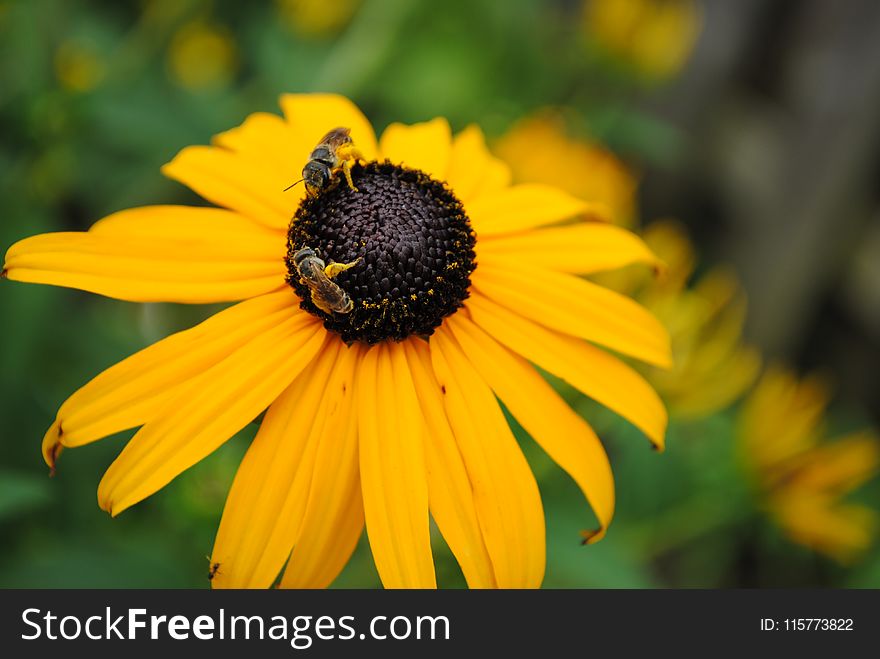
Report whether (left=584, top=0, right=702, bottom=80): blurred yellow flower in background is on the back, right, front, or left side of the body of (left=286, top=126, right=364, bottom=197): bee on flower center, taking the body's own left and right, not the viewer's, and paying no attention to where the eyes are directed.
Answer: back

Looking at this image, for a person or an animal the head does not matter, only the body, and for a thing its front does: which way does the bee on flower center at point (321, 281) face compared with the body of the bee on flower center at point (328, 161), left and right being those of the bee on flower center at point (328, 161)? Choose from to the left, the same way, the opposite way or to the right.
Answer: to the right

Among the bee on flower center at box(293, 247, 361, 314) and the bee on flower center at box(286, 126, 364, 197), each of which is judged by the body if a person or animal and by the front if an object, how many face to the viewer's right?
0

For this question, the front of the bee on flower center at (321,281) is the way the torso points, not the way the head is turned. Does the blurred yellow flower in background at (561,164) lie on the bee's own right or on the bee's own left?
on the bee's own right

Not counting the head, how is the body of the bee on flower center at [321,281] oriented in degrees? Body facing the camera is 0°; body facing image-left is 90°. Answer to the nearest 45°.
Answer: approximately 135°

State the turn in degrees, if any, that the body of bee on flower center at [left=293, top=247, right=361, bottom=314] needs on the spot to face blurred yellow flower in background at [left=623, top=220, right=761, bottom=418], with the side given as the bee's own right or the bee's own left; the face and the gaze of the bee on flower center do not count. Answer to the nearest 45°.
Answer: approximately 90° to the bee's own right

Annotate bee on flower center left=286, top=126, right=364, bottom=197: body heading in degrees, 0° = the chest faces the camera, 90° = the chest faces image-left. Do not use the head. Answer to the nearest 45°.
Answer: approximately 45°
